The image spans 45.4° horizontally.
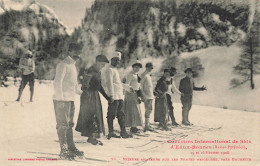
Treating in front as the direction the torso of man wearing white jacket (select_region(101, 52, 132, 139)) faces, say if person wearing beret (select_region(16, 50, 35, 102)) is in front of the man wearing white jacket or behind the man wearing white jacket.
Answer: behind

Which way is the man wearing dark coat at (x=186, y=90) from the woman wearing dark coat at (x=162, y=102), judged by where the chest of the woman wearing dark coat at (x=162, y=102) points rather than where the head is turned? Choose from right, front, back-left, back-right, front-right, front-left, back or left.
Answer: front-left
